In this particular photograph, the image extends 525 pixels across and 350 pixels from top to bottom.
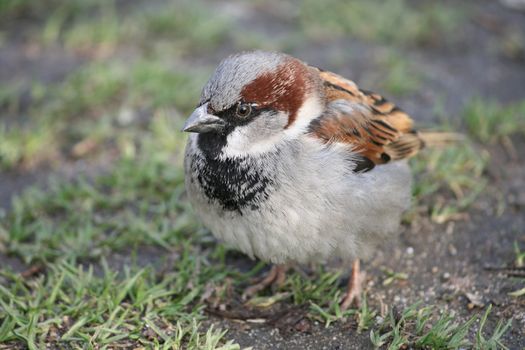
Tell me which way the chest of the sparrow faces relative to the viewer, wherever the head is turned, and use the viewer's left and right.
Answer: facing the viewer and to the left of the viewer
